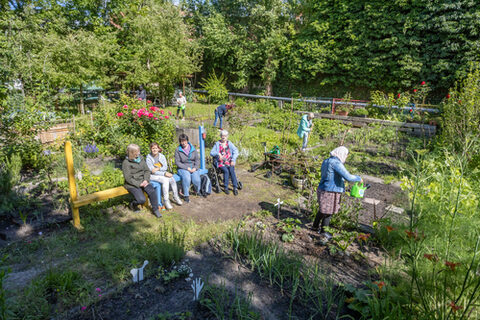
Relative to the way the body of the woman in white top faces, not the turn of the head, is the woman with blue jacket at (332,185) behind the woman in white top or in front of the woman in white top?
in front

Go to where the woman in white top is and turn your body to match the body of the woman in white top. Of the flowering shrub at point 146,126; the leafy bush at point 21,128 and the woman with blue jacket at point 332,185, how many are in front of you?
1

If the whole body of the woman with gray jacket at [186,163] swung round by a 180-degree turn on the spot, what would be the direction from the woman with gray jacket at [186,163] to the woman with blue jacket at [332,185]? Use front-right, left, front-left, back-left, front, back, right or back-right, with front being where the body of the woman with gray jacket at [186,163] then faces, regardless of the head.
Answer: back-right

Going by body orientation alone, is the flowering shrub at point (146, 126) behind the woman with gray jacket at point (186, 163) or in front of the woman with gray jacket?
behind

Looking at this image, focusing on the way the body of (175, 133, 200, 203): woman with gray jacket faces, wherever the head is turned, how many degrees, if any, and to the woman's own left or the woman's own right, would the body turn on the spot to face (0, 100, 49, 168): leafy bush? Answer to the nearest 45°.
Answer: approximately 90° to the woman's own right

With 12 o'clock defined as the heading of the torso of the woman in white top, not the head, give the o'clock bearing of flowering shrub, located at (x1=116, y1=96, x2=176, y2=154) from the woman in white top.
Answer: The flowering shrub is roughly at 7 o'clock from the woman in white top.

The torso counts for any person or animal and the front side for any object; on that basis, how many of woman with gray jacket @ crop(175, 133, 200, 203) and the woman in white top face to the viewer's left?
0

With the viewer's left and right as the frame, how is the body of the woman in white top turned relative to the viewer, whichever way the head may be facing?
facing the viewer and to the right of the viewer

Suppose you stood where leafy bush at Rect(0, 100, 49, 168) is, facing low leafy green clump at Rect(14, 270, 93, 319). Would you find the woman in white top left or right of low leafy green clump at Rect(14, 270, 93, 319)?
left

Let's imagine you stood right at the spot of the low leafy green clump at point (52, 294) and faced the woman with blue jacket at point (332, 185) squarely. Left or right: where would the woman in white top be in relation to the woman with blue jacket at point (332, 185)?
left

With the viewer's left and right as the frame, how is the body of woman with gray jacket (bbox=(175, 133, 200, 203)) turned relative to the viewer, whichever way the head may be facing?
facing the viewer
